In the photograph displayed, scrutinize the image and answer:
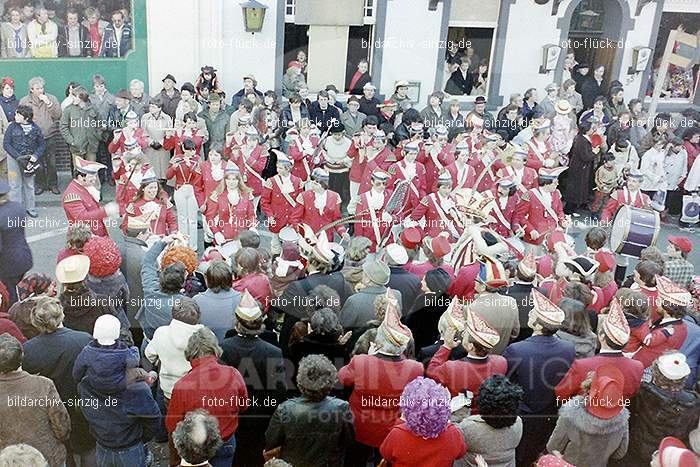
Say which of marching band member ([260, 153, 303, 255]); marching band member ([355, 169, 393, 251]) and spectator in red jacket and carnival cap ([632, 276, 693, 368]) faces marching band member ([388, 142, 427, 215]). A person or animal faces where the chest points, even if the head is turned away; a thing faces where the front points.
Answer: spectator in red jacket and carnival cap ([632, 276, 693, 368])

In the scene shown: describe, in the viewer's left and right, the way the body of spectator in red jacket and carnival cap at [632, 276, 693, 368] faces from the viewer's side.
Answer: facing away from the viewer and to the left of the viewer

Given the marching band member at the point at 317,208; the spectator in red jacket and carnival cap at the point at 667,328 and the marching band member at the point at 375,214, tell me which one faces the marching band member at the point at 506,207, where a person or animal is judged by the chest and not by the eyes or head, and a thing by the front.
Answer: the spectator in red jacket and carnival cap at the point at 667,328

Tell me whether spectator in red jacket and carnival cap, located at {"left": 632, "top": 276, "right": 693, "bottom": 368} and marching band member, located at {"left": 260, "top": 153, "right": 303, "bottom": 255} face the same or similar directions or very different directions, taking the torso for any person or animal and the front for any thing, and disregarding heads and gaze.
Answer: very different directions

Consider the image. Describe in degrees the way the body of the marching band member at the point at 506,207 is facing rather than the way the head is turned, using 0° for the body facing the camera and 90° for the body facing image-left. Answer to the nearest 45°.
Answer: approximately 45°
